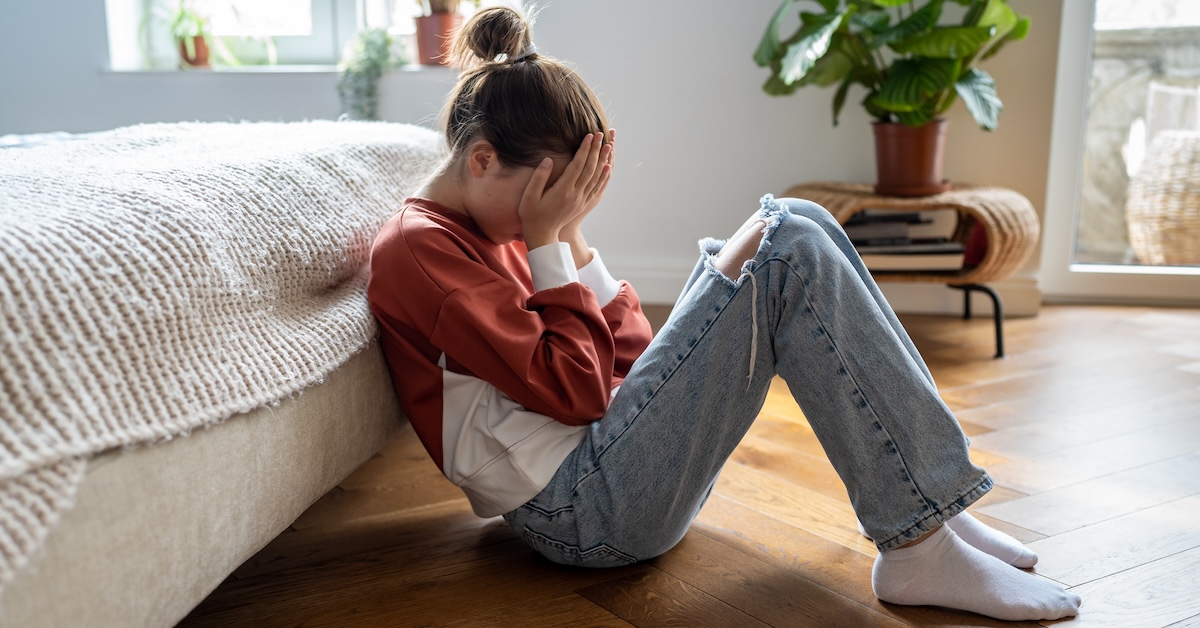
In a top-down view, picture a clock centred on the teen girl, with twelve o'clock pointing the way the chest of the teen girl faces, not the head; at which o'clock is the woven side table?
The woven side table is roughly at 10 o'clock from the teen girl.

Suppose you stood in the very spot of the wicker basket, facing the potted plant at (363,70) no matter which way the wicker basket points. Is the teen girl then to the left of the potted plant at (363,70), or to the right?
left

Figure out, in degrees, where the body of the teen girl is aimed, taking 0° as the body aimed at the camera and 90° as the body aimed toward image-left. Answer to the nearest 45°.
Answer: approximately 270°

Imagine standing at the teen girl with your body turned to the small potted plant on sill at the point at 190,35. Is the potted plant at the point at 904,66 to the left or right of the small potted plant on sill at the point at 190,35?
right

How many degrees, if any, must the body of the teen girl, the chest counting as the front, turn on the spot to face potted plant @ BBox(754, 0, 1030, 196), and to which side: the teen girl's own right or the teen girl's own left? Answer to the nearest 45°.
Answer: approximately 90° to the teen girl's own left

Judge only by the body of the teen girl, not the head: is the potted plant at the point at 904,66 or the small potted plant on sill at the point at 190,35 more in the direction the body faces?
the potted plant

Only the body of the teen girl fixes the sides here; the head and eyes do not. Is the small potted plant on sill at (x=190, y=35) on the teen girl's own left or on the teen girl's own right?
on the teen girl's own left
